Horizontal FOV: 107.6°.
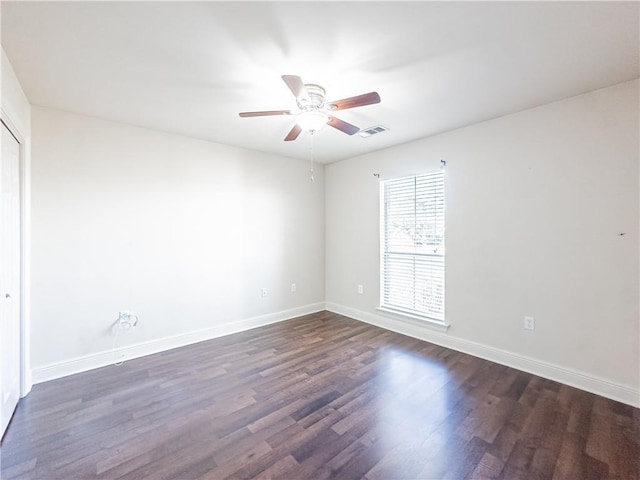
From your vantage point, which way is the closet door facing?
to the viewer's right

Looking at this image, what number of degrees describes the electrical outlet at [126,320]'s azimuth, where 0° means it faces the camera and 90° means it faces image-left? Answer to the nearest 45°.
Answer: approximately 0°

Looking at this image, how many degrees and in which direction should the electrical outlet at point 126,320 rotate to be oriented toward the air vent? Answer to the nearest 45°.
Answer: approximately 45° to its left
